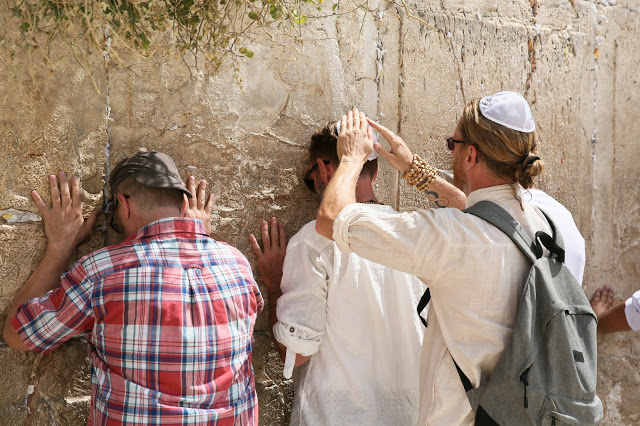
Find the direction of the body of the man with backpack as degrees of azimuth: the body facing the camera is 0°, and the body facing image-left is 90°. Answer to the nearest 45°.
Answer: approximately 135°

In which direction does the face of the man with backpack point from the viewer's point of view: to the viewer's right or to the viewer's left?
to the viewer's left
